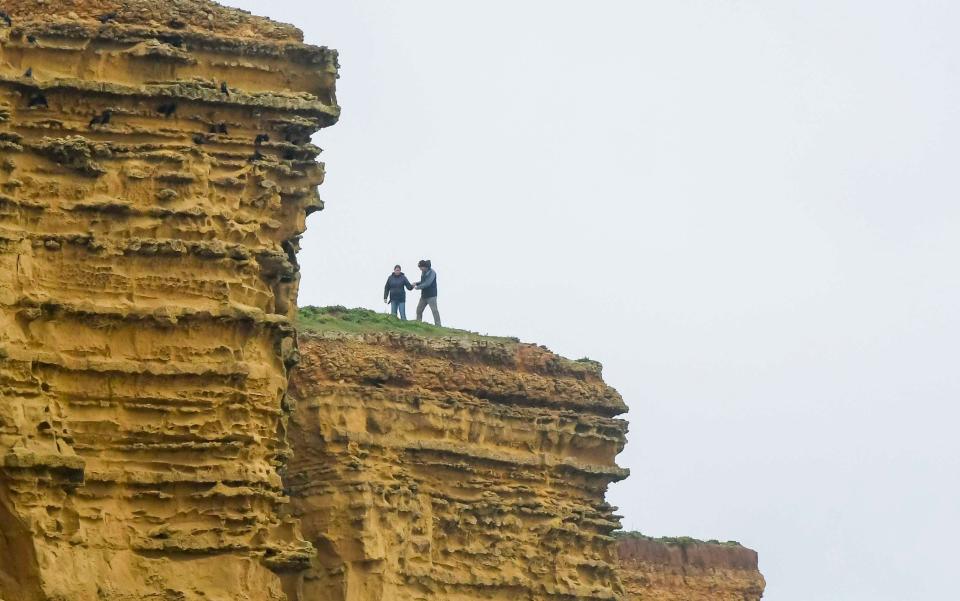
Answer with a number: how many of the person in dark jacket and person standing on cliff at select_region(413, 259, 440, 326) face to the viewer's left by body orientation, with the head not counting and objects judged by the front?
1

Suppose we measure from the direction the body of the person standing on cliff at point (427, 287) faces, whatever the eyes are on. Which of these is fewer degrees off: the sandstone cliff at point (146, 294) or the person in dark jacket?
the person in dark jacket

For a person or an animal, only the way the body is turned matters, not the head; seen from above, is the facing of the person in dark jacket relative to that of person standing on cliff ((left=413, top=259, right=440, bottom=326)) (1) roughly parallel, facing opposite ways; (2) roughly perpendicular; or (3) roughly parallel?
roughly perpendicular

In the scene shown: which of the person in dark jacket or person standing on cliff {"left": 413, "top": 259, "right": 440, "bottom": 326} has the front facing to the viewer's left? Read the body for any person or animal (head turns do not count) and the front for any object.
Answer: the person standing on cliff

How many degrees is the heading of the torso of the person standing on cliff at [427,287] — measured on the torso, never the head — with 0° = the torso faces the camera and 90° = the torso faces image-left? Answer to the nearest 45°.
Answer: approximately 90°

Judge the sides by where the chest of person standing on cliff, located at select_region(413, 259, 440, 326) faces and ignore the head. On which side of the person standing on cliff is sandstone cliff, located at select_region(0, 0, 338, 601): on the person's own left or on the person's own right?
on the person's own left

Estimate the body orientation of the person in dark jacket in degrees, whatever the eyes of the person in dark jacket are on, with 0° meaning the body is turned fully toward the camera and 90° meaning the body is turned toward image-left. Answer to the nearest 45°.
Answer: approximately 0°
